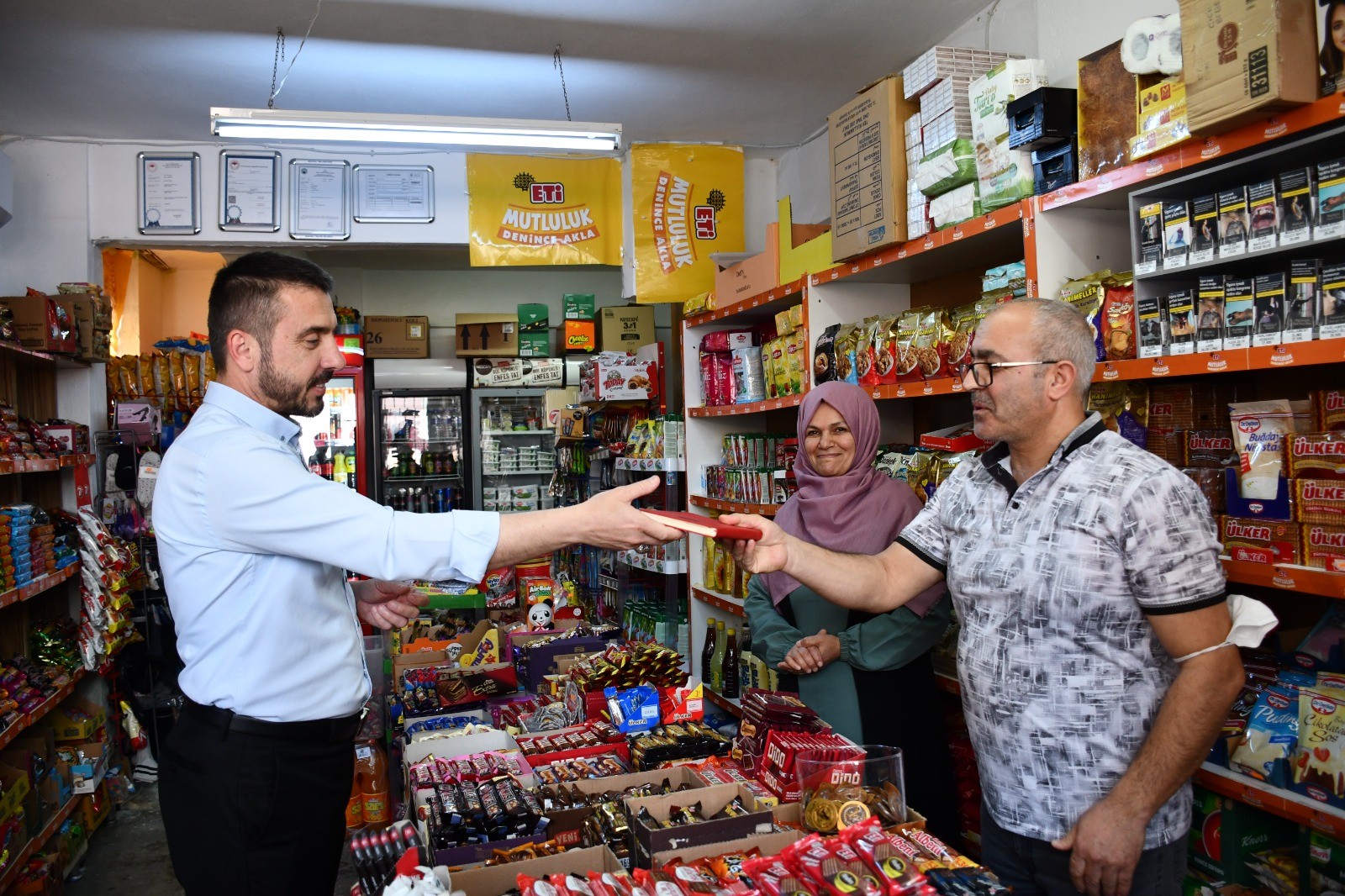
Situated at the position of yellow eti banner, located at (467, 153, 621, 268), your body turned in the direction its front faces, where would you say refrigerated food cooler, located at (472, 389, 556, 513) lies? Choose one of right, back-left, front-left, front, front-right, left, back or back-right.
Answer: back

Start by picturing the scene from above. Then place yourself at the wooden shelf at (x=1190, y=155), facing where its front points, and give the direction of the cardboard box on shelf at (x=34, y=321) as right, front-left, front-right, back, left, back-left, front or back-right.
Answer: front-right

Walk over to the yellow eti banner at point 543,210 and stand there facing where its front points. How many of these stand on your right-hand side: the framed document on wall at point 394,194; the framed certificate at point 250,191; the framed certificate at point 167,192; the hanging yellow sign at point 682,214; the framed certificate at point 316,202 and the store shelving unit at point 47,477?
5

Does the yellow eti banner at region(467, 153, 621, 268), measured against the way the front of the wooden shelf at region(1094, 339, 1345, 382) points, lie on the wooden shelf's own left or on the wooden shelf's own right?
on the wooden shelf's own right

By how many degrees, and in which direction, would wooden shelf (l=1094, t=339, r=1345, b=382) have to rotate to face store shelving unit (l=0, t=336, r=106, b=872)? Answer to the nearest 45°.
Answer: approximately 45° to its right

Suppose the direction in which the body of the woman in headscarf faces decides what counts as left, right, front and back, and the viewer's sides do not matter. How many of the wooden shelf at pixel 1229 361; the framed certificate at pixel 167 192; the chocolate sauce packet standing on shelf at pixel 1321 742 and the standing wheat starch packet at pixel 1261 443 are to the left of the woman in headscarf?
3

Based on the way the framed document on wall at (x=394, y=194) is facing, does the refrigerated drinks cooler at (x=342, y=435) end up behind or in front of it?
behind

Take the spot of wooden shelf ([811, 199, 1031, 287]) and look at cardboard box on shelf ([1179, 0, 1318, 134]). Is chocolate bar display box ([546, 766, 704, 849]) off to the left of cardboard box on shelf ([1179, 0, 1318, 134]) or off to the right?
right

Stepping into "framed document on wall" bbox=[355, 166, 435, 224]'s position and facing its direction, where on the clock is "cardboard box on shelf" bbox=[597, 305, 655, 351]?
The cardboard box on shelf is roughly at 8 o'clock from the framed document on wall.
